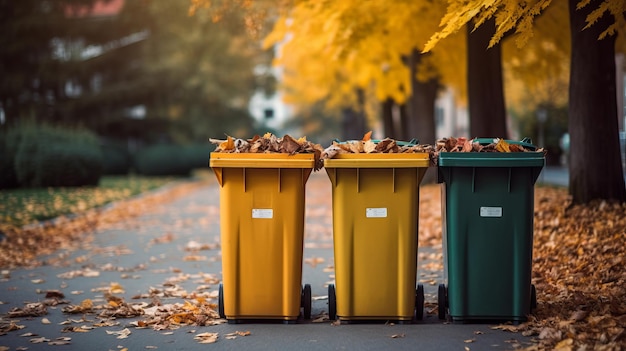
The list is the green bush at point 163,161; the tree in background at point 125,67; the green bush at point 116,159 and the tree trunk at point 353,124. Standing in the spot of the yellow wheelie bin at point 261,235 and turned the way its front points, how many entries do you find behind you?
4

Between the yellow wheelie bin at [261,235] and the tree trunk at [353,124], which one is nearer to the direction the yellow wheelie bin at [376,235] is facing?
the yellow wheelie bin

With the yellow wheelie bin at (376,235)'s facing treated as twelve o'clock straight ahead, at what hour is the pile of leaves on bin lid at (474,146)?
The pile of leaves on bin lid is roughly at 9 o'clock from the yellow wheelie bin.

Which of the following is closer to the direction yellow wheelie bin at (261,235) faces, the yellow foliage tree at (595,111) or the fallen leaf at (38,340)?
the fallen leaf

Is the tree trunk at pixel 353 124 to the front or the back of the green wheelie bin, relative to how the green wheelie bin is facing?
to the back

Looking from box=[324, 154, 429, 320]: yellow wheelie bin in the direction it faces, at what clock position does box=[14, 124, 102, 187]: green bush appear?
The green bush is roughly at 5 o'clock from the yellow wheelie bin.

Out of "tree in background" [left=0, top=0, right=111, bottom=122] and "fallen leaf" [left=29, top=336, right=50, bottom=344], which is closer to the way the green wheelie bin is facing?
the fallen leaf

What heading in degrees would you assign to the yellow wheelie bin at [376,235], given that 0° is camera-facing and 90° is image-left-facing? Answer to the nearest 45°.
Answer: approximately 0°

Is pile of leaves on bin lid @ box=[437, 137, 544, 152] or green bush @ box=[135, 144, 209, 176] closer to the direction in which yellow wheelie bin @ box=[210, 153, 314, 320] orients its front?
the pile of leaves on bin lid

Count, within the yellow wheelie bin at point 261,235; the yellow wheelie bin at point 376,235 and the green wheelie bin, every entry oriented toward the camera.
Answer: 3

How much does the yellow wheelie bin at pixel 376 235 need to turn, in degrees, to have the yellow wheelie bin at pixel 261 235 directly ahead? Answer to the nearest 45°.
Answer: approximately 90° to its right

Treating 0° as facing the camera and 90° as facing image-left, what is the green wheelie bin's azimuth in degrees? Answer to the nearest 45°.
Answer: approximately 0°

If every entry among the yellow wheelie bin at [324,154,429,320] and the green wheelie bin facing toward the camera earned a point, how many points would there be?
2
